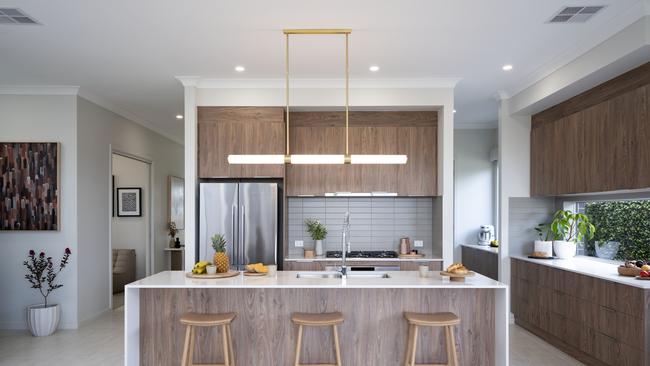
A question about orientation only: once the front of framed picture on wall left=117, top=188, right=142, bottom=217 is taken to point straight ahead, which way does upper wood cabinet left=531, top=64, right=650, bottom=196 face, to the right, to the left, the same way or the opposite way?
to the right

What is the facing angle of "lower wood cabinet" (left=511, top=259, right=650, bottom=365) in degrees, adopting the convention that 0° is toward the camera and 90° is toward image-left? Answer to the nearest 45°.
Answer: approximately 45°

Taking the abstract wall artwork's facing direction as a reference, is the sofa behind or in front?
behind

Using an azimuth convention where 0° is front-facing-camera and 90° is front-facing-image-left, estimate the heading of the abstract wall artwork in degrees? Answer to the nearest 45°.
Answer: approximately 0°

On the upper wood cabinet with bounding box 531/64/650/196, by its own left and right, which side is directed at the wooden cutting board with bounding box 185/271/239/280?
front

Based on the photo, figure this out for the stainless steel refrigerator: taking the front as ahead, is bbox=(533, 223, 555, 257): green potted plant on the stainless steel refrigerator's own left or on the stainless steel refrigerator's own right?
on the stainless steel refrigerator's own left

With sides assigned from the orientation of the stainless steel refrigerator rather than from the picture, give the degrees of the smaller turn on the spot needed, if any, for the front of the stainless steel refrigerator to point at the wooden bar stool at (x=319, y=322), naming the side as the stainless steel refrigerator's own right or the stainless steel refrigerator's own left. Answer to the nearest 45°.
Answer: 0° — it already faces it

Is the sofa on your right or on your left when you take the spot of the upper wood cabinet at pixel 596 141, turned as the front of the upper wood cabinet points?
on your right
